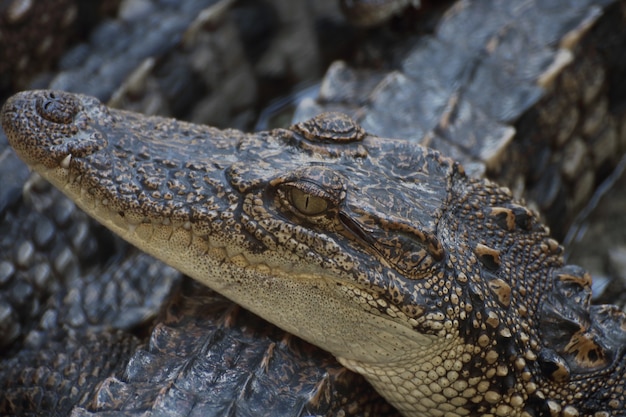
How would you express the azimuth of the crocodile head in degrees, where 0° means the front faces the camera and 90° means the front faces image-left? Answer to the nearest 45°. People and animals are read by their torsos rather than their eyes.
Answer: approximately 90°

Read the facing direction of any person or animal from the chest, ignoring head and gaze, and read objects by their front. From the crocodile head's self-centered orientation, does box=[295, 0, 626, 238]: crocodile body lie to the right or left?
on its right
